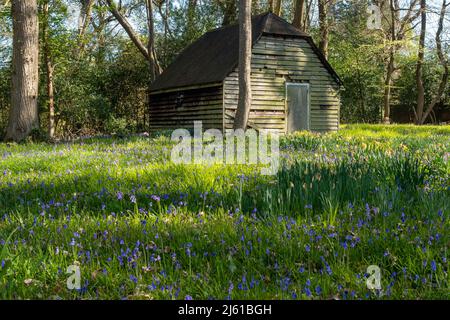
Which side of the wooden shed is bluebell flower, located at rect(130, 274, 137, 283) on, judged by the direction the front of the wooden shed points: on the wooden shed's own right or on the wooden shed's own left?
on the wooden shed's own right

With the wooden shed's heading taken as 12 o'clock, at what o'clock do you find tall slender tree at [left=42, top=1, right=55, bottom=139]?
The tall slender tree is roughly at 4 o'clock from the wooden shed.

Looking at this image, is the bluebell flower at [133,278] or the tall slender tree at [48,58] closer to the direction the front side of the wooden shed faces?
the bluebell flower

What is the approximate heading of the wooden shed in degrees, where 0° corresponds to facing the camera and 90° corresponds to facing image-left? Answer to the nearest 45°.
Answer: approximately 315°
